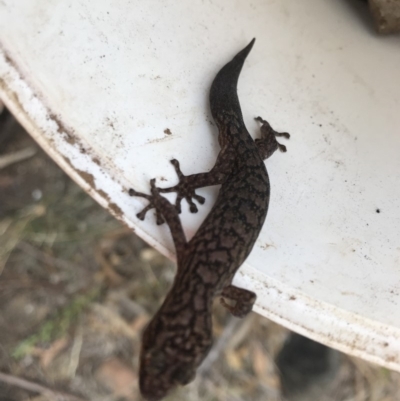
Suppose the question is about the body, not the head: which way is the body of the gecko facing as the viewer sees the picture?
toward the camera
